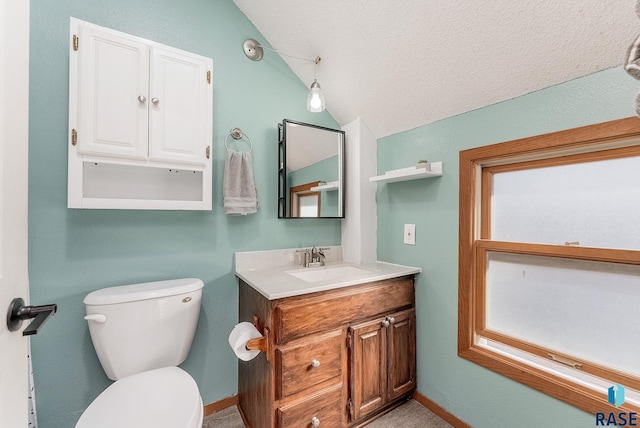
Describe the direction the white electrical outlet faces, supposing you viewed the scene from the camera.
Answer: facing the viewer and to the left of the viewer

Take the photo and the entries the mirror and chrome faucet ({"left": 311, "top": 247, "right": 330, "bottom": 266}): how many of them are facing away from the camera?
0

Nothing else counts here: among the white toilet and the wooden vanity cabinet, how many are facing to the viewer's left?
0

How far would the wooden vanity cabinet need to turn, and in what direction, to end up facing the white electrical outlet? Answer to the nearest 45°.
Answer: approximately 90° to its left

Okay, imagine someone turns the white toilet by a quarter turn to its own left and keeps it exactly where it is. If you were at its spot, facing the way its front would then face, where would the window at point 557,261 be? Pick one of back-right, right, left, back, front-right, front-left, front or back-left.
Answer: front-right

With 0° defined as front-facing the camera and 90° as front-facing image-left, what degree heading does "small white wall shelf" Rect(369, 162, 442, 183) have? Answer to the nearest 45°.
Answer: approximately 45°

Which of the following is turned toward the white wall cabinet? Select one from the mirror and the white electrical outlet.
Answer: the white electrical outlet

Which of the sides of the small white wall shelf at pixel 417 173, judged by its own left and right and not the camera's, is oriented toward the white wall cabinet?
front

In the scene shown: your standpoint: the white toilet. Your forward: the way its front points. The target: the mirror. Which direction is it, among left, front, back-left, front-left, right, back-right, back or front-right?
left

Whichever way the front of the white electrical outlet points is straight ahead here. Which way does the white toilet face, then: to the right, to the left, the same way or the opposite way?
to the left

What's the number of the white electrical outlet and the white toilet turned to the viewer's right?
0

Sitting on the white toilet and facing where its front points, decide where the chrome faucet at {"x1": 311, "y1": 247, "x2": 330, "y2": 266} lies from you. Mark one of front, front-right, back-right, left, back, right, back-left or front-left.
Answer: left
